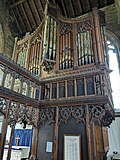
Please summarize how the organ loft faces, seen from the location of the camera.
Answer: facing the viewer
